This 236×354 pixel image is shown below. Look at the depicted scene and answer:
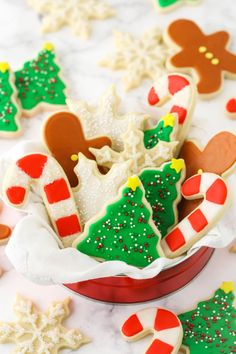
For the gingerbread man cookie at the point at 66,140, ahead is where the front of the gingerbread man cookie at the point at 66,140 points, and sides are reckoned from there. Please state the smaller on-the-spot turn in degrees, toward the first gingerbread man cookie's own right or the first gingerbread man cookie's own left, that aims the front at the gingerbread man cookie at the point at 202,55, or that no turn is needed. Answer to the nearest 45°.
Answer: approximately 135° to the first gingerbread man cookie's own left

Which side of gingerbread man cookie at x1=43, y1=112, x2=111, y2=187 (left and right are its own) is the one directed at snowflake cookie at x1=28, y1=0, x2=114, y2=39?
back

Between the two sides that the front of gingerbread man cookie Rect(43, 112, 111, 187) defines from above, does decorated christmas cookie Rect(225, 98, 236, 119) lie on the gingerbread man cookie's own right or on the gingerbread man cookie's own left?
on the gingerbread man cookie's own left

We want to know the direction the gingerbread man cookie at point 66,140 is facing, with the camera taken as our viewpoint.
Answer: facing the viewer
